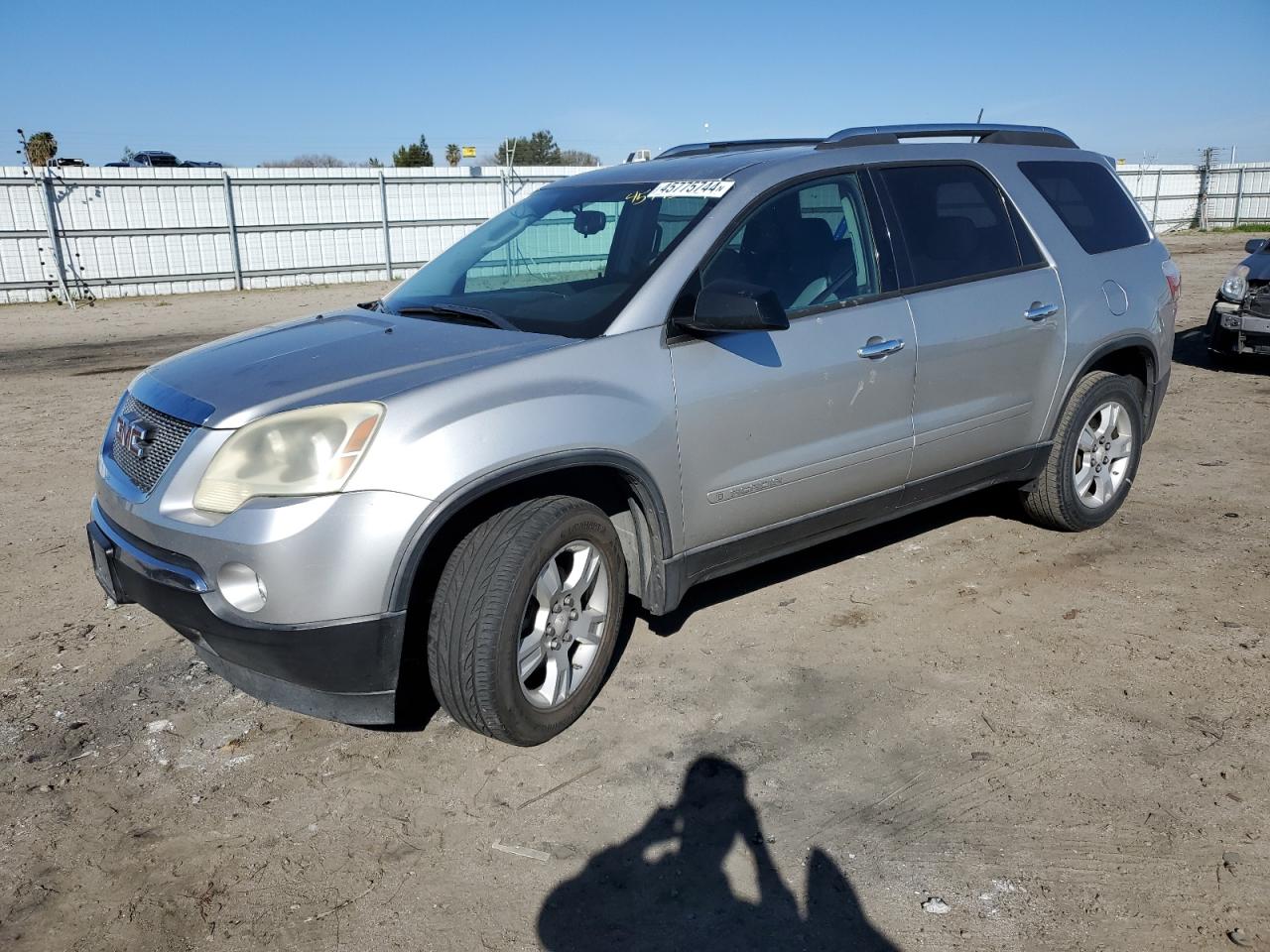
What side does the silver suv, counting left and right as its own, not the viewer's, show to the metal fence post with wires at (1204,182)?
back

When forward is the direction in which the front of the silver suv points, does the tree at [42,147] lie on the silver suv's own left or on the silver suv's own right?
on the silver suv's own right

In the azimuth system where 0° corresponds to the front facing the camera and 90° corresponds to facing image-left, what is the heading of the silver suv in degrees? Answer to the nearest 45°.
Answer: approximately 45°

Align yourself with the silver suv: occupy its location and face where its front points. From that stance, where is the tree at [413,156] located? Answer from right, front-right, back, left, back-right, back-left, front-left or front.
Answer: back-right

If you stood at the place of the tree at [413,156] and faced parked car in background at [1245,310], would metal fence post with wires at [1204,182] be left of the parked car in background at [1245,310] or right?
left

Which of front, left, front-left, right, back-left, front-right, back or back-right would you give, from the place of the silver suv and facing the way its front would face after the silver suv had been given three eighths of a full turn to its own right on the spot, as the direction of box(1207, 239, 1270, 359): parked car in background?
front-right

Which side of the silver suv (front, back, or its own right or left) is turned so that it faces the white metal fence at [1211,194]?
back

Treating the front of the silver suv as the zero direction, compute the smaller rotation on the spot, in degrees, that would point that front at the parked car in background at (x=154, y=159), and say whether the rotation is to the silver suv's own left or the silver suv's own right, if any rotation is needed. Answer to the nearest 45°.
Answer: approximately 90° to the silver suv's own right
